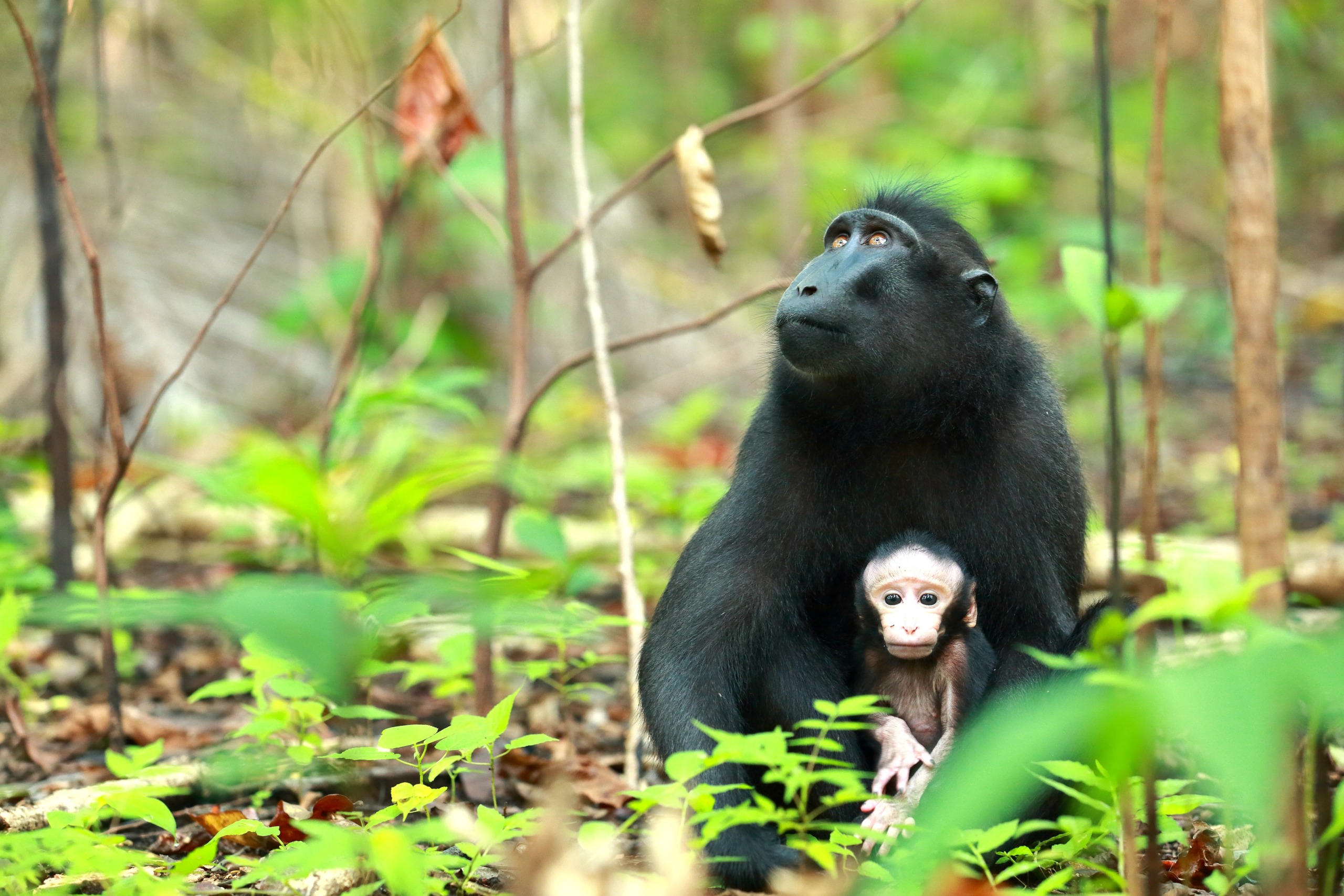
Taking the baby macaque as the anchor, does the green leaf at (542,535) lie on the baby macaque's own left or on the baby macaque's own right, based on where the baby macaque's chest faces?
on the baby macaque's own right

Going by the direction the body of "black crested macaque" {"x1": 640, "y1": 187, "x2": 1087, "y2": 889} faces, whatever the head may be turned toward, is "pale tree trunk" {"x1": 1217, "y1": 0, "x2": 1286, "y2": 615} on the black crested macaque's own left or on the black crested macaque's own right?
on the black crested macaque's own left

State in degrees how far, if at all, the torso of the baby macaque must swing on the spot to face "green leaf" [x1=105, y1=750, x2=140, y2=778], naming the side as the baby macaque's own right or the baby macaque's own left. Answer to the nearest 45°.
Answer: approximately 90° to the baby macaque's own right

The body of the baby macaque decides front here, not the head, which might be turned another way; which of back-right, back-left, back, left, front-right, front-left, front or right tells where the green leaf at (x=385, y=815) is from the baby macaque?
front-right

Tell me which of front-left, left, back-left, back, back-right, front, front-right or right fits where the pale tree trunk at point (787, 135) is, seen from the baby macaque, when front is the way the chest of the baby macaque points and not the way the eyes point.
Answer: back

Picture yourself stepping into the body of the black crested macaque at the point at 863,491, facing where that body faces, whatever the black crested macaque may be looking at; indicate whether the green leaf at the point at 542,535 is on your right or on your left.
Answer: on your right

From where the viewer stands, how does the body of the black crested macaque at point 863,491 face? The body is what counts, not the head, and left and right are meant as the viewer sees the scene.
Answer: facing the viewer and to the left of the viewer

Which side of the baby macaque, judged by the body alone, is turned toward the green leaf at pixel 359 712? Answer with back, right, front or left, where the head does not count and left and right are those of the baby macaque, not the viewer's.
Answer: right

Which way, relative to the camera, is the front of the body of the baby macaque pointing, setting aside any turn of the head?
toward the camera

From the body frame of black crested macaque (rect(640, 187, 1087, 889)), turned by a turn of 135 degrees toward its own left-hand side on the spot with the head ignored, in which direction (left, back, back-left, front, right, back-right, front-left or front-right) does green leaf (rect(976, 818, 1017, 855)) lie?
right

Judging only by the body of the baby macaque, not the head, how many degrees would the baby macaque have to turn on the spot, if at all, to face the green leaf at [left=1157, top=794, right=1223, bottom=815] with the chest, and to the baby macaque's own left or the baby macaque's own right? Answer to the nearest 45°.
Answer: approximately 45° to the baby macaque's own left
